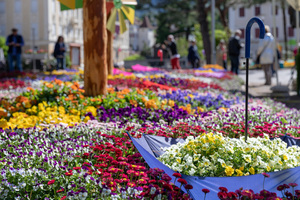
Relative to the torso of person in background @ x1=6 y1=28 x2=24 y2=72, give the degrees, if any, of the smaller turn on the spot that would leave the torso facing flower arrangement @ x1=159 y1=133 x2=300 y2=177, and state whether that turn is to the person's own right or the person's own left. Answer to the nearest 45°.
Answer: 0° — they already face it

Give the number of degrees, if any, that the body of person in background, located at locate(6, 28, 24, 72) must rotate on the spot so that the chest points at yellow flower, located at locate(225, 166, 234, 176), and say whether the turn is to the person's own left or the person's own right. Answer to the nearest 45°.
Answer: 0° — they already face it

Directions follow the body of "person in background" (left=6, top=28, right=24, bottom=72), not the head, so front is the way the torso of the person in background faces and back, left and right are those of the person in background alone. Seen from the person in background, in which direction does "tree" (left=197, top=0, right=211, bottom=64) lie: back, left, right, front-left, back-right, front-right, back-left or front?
back-left

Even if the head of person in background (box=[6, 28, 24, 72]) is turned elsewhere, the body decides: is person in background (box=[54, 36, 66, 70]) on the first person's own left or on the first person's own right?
on the first person's own left

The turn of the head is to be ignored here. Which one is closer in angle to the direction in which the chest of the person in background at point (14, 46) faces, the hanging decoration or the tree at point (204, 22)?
the hanging decoration

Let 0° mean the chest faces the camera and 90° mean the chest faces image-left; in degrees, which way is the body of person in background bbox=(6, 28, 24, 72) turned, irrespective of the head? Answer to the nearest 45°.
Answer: approximately 0°

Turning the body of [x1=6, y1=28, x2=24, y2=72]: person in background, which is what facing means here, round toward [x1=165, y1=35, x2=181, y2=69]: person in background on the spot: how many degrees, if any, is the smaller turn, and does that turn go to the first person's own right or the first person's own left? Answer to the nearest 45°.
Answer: approximately 90° to the first person's own left

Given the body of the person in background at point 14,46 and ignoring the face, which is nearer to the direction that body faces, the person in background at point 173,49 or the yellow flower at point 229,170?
the yellow flower
